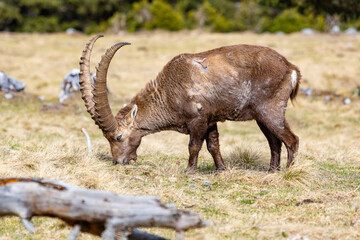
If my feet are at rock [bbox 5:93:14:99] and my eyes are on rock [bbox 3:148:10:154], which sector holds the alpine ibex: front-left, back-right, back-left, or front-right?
front-left

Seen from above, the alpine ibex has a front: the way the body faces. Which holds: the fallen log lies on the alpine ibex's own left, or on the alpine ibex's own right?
on the alpine ibex's own left

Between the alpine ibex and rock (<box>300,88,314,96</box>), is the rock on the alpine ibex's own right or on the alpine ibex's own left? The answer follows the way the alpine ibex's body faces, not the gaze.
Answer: on the alpine ibex's own right

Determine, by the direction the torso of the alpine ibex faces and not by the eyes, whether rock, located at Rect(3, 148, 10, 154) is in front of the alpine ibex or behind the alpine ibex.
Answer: in front

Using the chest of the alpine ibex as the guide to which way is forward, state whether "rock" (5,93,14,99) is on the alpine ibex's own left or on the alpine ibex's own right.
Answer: on the alpine ibex's own right

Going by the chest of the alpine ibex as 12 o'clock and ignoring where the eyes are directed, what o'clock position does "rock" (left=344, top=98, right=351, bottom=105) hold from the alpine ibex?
The rock is roughly at 4 o'clock from the alpine ibex.

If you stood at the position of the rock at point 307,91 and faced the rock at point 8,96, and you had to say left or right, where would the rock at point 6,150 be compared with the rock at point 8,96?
left

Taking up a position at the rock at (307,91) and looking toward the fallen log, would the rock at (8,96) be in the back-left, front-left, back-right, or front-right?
front-right

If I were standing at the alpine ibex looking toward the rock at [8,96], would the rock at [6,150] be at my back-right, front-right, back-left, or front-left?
front-left

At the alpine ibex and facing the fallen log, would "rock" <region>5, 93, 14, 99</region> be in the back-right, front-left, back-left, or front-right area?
back-right

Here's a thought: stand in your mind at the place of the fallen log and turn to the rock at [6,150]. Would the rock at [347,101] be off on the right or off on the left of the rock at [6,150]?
right

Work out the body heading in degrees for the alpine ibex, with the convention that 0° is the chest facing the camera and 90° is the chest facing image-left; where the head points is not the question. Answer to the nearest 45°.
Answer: approximately 90°
